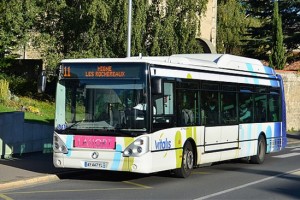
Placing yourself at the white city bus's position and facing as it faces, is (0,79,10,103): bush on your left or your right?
on your right

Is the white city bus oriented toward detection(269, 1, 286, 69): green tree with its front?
no
